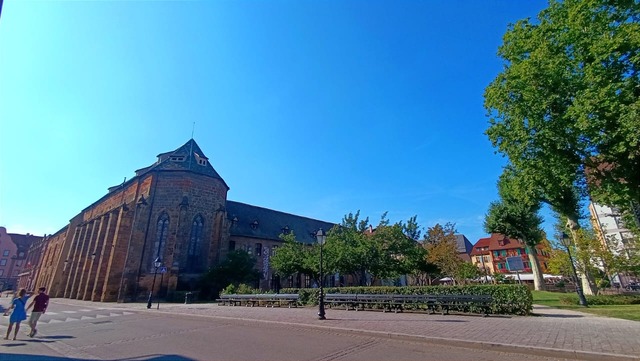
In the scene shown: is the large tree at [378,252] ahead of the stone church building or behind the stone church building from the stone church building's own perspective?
behind

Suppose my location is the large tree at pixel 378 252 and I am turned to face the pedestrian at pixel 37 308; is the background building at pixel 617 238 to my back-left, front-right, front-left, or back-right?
back-left

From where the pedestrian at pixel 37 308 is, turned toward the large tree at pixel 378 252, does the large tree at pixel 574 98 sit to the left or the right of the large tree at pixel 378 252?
right
